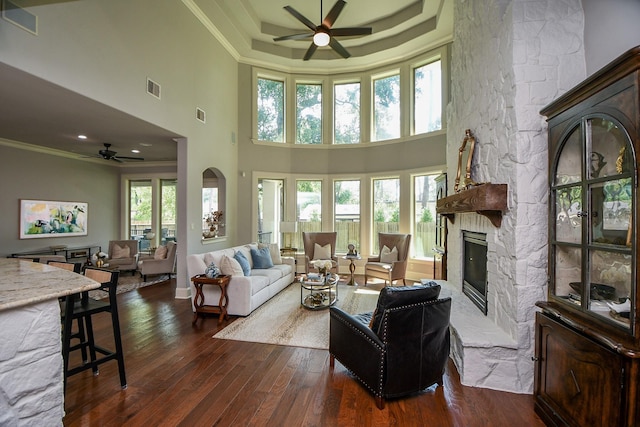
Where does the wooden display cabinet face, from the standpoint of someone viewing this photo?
facing the viewer and to the left of the viewer

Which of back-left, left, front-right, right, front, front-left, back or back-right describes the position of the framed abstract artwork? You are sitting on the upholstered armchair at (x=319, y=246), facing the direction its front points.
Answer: right

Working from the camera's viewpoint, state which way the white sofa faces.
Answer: facing the viewer and to the right of the viewer

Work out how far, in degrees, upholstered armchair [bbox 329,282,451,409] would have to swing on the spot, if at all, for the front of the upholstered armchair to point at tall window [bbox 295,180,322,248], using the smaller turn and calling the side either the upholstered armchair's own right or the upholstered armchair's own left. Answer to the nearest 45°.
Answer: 0° — it already faces it

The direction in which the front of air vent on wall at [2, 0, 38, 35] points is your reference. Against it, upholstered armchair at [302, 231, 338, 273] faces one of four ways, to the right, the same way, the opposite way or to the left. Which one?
to the right

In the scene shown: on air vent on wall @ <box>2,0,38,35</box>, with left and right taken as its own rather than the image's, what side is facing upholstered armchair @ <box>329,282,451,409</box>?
front

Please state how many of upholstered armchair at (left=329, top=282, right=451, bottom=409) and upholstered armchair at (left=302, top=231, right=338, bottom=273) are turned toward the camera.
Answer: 1

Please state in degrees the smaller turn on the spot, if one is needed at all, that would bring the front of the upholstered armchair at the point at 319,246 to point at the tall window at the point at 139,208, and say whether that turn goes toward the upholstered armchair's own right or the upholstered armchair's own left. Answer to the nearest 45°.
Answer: approximately 90° to the upholstered armchair's own right

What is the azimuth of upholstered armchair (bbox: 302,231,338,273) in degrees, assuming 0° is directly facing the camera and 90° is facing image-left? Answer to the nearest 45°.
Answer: approximately 0°

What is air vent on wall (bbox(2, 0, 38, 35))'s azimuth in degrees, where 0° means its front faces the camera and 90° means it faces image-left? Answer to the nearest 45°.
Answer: approximately 315°
